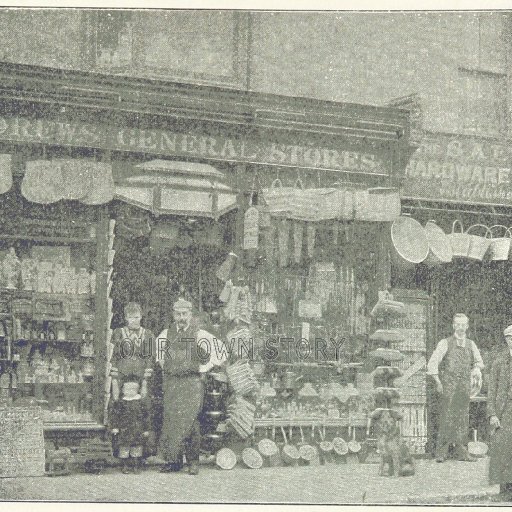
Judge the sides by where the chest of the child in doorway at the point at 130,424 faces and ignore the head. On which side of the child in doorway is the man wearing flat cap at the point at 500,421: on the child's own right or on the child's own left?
on the child's own left

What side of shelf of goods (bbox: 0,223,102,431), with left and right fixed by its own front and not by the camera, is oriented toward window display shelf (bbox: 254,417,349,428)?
left

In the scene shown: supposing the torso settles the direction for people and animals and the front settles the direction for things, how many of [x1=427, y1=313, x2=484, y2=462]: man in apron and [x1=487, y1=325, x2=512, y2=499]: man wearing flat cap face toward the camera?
2

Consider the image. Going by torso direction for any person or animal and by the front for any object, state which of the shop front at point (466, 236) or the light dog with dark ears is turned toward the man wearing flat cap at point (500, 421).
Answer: the shop front

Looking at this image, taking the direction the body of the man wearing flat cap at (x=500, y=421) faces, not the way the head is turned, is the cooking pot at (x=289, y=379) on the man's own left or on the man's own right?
on the man's own right

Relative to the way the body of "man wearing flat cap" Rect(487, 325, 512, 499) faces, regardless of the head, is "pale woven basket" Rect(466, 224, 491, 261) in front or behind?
behind

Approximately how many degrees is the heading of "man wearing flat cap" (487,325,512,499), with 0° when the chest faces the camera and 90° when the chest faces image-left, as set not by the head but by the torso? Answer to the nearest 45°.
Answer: approximately 0°

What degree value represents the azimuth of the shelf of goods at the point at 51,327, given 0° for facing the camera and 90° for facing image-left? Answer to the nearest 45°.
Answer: approximately 0°
